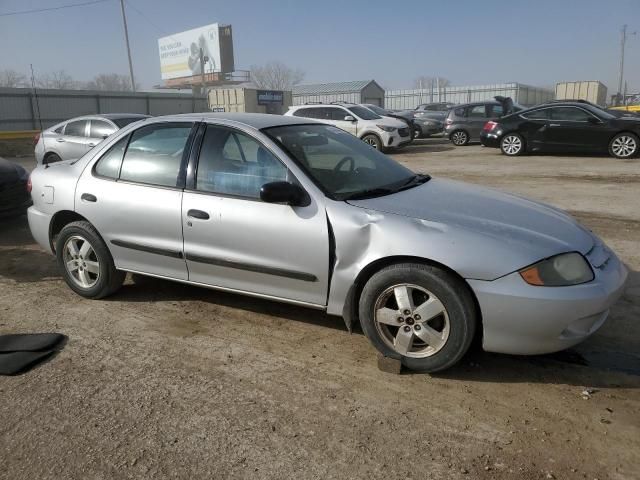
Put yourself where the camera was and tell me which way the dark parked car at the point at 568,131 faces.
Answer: facing to the right of the viewer

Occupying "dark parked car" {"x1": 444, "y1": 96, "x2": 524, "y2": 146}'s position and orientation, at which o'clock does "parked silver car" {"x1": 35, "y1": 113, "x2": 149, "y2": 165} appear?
The parked silver car is roughly at 4 o'clock from the dark parked car.

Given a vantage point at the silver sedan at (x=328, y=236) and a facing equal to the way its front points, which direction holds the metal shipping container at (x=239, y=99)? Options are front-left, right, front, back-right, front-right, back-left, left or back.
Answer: back-left

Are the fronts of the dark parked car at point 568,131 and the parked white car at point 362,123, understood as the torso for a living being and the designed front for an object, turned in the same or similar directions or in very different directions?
same or similar directions

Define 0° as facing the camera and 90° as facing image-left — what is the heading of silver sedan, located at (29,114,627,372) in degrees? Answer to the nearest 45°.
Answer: approximately 315°

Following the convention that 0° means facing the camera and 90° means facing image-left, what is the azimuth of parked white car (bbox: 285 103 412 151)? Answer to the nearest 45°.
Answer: approximately 315°

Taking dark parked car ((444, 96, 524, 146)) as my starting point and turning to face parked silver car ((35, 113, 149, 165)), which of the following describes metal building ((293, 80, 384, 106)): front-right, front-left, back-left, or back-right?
back-right

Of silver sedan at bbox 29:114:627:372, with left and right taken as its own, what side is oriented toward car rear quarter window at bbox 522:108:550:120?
left

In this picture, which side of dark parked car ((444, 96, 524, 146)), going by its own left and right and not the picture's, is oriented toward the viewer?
right

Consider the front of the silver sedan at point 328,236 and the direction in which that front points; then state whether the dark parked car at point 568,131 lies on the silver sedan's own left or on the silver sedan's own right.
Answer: on the silver sedan's own left

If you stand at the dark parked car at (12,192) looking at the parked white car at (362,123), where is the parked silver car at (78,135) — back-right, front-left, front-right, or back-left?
front-left

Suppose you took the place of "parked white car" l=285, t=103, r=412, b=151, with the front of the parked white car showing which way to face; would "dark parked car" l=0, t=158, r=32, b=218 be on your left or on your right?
on your right

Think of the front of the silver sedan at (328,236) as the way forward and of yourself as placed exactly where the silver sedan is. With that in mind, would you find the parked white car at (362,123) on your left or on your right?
on your left
